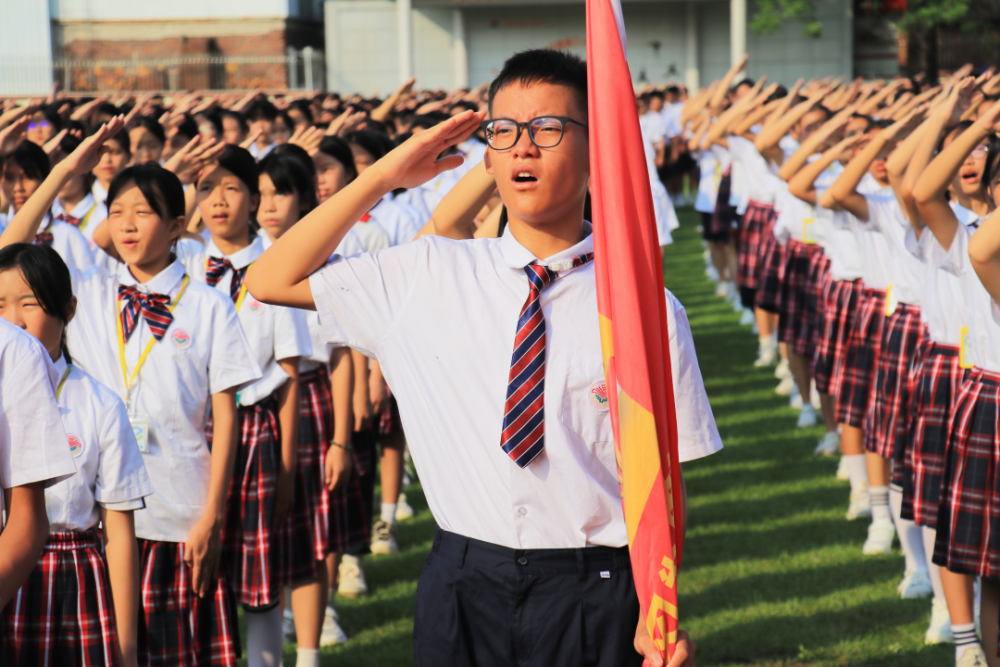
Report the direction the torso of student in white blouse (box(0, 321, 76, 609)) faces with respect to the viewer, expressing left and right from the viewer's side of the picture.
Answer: facing the viewer and to the left of the viewer
